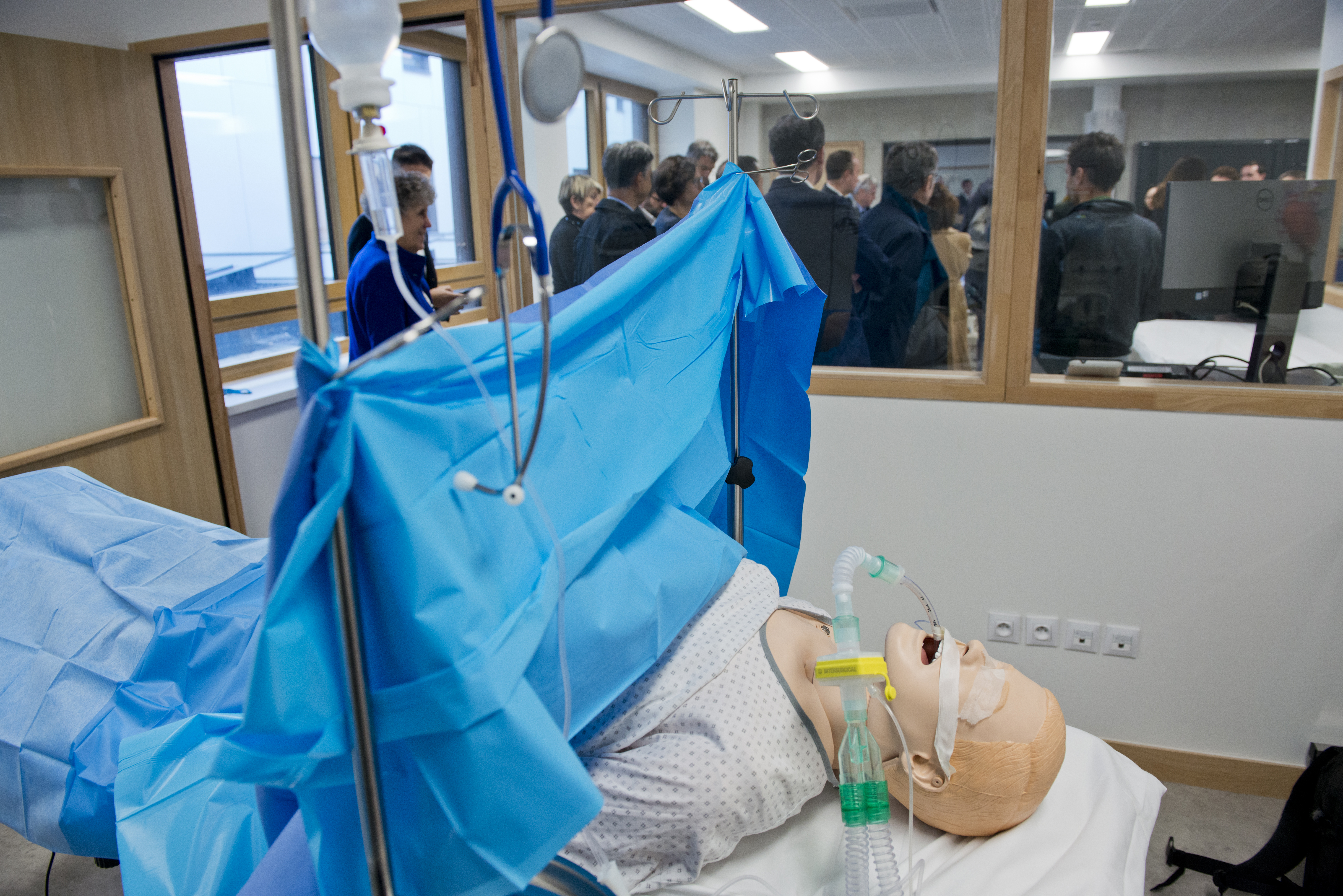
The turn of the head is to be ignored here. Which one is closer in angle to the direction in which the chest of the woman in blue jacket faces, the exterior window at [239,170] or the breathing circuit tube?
the breathing circuit tube

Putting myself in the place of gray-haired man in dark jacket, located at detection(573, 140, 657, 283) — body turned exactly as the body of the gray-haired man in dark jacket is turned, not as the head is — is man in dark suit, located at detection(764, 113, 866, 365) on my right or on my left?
on my right

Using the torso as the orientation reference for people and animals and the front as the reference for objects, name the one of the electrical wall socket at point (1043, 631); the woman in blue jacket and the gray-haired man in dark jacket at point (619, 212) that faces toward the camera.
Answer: the electrical wall socket

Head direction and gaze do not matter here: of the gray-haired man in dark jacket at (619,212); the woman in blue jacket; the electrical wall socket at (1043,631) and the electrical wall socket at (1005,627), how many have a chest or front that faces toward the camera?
2

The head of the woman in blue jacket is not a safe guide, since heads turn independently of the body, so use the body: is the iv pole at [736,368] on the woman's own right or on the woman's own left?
on the woman's own right

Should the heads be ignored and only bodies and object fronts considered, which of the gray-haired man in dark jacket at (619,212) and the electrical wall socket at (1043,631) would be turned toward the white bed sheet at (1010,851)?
the electrical wall socket

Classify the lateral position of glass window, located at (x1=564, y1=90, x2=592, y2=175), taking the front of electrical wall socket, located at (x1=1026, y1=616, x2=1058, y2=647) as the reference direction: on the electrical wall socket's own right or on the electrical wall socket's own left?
on the electrical wall socket's own right

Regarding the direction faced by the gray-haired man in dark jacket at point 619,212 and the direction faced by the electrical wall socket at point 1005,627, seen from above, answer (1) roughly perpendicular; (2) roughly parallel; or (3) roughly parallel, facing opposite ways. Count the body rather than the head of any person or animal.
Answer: roughly parallel, facing opposite ways

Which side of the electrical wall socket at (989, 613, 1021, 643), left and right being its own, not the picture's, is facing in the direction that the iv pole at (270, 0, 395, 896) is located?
front

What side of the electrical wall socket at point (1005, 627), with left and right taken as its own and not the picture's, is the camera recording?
front

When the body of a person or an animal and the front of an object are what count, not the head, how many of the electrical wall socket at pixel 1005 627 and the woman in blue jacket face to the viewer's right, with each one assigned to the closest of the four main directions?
1

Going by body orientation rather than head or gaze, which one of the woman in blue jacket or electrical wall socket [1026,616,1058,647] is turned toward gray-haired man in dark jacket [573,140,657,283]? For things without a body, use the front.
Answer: the woman in blue jacket

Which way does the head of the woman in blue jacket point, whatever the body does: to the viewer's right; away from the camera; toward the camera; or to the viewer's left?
to the viewer's right

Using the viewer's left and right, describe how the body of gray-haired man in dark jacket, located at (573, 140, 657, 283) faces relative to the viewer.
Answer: facing away from the viewer and to the right of the viewer

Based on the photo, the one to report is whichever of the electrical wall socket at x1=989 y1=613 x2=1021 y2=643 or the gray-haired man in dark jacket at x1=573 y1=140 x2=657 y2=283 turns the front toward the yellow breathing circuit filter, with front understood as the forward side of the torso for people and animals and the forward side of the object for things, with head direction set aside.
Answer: the electrical wall socket

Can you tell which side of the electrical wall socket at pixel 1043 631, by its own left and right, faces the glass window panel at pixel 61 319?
right

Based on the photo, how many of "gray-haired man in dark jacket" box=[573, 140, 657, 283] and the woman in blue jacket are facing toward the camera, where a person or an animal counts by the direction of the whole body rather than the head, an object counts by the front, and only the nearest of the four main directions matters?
0

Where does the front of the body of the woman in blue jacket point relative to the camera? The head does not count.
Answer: to the viewer's right
